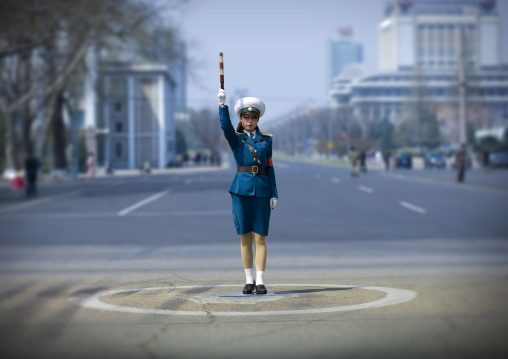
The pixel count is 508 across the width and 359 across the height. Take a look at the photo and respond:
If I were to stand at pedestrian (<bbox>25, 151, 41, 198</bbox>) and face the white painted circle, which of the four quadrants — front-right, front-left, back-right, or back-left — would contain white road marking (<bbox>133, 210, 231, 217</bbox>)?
front-left

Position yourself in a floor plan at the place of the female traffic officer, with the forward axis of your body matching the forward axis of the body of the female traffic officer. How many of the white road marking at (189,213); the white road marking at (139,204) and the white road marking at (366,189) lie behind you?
3

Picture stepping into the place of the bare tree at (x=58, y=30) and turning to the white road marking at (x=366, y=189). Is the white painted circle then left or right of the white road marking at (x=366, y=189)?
right

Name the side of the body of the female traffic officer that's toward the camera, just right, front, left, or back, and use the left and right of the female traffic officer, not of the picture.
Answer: front

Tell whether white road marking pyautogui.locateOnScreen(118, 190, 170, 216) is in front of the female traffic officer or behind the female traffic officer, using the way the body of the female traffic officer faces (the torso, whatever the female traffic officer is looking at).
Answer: behind

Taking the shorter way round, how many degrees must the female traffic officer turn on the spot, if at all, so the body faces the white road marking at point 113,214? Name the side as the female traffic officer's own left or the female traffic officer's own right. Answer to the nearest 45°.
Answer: approximately 180°

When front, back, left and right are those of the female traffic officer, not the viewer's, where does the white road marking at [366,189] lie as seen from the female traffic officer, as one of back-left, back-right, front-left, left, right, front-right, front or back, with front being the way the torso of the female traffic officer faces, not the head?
back

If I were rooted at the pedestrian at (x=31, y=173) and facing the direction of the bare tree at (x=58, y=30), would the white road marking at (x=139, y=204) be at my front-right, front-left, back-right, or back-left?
back-right

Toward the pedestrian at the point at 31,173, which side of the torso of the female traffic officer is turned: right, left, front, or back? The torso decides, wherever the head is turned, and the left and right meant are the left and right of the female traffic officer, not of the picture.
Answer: back

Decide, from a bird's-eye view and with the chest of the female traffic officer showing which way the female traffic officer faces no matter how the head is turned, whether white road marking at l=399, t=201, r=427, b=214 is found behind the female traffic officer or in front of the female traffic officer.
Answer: behind

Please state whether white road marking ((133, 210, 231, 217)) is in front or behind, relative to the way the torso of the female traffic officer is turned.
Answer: behind

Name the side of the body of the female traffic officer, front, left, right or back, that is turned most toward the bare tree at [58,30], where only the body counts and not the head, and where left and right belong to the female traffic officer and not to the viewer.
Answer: back
